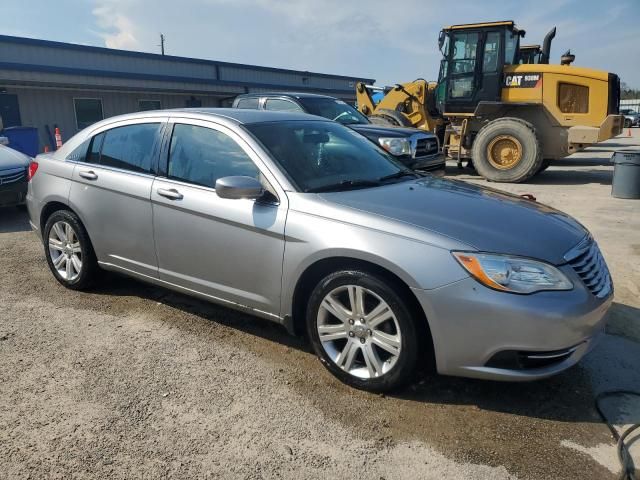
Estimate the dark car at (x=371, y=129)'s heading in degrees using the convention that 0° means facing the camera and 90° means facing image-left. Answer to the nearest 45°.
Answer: approximately 315°

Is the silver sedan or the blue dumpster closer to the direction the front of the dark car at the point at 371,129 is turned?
the silver sedan

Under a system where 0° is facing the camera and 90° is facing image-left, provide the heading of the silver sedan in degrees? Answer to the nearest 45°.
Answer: approximately 315°

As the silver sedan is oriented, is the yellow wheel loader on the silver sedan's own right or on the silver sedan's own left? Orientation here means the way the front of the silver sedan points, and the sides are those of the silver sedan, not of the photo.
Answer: on the silver sedan's own left

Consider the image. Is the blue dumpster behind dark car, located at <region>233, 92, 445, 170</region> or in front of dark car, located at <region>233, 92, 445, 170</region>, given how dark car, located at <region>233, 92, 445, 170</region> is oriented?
behind

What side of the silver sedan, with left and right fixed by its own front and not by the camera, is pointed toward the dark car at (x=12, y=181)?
back

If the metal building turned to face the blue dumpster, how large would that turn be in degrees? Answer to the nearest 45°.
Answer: approximately 45° to its right

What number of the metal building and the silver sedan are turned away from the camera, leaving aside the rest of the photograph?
0

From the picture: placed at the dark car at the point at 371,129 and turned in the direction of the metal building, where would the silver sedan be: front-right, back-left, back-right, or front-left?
back-left

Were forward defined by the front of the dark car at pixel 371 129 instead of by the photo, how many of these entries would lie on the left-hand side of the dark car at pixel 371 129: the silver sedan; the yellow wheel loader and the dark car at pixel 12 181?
1

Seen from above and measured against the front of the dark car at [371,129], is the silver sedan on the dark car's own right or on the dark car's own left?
on the dark car's own right

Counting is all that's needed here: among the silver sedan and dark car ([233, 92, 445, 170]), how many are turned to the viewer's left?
0

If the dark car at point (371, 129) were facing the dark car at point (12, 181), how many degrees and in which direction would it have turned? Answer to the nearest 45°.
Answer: approximately 135° to its right
